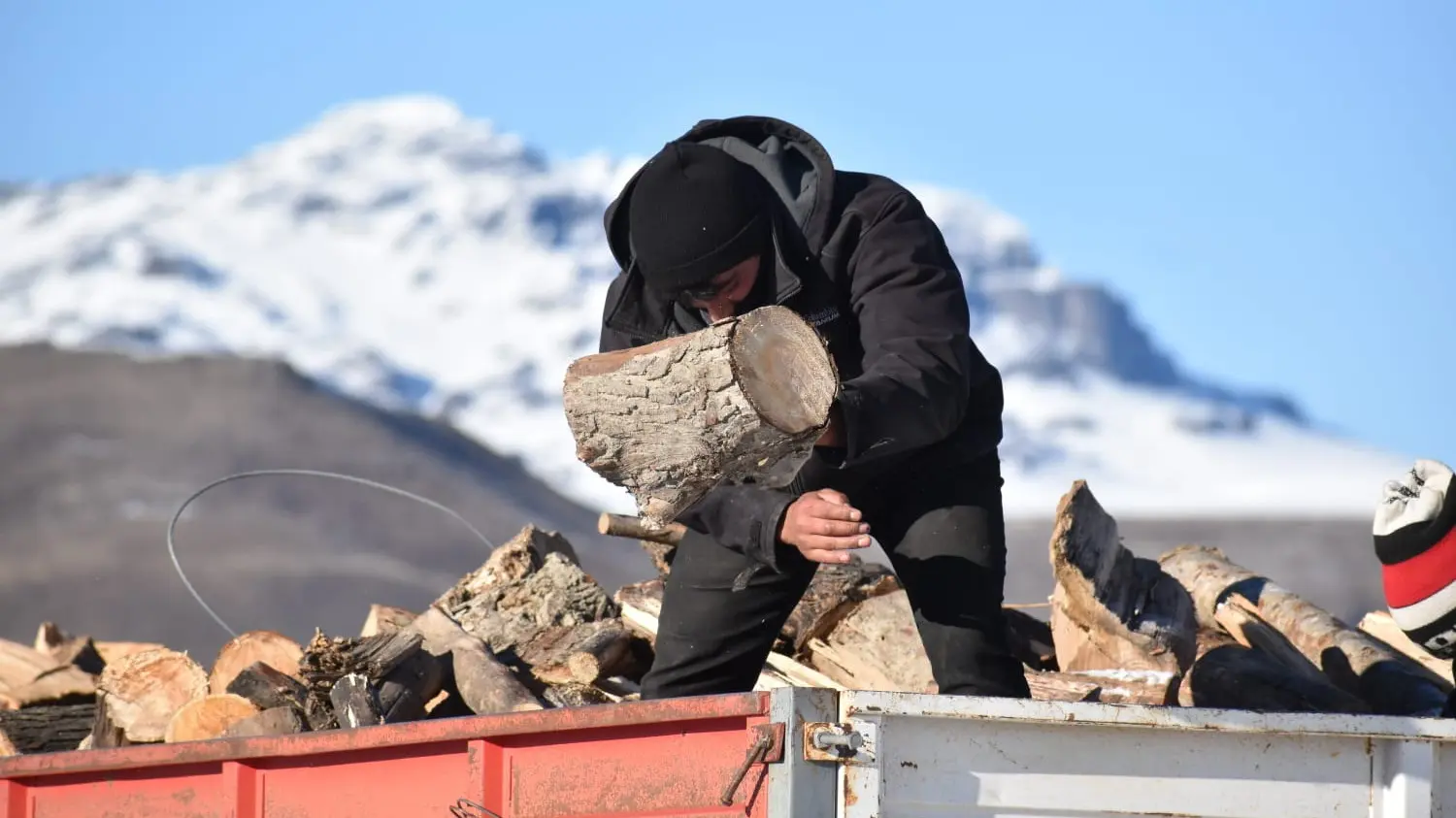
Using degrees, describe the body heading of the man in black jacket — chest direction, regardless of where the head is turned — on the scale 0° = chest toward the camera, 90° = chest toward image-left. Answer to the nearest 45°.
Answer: approximately 45°

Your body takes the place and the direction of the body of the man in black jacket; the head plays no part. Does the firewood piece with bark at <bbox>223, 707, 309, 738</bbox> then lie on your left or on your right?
on your right

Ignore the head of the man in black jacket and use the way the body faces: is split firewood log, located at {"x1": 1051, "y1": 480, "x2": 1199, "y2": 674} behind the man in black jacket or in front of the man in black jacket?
behind

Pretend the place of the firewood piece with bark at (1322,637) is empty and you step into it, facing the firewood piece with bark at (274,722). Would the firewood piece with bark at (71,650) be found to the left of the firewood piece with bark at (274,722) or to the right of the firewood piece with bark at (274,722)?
right

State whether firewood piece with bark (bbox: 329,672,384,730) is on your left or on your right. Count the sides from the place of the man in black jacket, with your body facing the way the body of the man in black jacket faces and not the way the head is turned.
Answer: on your right

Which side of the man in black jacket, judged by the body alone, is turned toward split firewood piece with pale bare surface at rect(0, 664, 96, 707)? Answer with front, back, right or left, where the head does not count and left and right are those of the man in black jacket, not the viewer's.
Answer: right

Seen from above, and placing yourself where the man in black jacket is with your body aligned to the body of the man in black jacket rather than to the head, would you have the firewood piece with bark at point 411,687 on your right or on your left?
on your right

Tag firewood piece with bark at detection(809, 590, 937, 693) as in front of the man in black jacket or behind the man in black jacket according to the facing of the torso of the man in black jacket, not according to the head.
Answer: behind

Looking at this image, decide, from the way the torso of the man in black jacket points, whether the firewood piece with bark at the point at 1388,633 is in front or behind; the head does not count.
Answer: behind
